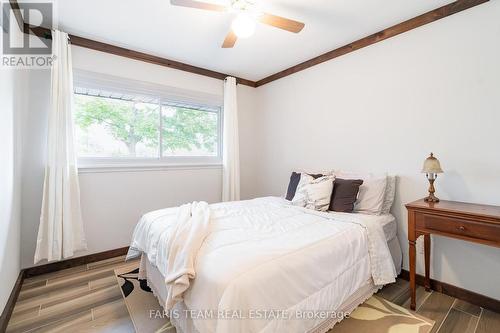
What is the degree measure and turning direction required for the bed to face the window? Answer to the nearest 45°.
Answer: approximately 90° to its right

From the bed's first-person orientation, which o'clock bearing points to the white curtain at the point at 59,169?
The white curtain is roughly at 2 o'clock from the bed.

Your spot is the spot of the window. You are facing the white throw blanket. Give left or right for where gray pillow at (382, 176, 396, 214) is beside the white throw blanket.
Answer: left

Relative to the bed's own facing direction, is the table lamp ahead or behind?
behind

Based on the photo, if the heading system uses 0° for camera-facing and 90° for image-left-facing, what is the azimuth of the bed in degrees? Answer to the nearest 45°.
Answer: approximately 45°

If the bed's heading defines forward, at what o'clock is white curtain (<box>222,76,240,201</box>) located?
The white curtain is roughly at 4 o'clock from the bed.

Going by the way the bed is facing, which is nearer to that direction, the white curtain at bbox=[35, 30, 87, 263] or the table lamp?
the white curtain
